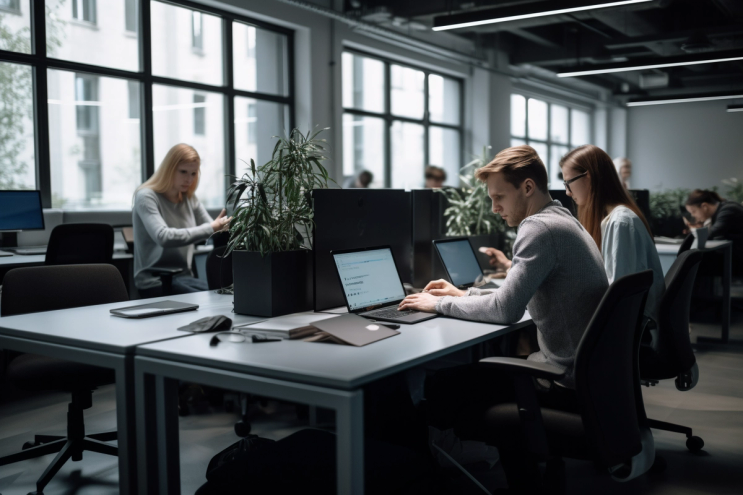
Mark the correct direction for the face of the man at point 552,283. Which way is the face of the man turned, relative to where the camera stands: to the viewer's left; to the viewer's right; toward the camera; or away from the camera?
to the viewer's left

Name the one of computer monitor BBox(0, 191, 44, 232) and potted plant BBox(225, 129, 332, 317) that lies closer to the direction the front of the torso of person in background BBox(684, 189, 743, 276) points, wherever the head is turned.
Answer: the computer monitor

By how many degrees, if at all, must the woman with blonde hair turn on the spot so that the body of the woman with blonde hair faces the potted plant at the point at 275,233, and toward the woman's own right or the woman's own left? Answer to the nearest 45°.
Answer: approximately 45° to the woman's own right

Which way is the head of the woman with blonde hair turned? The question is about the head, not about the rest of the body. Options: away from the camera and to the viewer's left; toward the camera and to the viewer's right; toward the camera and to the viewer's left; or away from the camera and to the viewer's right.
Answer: toward the camera and to the viewer's right

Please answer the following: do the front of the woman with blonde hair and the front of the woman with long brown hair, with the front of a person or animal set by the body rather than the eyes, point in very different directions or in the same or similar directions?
very different directions

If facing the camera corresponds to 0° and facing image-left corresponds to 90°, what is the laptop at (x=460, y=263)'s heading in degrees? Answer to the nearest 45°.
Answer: approximately 315°

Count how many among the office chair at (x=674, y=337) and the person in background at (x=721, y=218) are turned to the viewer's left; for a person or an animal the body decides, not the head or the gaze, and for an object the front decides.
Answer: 2

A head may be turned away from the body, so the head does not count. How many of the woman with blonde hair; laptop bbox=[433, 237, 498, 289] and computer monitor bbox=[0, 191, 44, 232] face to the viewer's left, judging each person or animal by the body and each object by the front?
0

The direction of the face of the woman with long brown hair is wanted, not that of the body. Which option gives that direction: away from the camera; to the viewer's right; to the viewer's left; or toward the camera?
to the viewer's left

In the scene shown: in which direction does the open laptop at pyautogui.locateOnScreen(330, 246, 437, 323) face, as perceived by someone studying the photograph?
facing the viewer and to the right of the viewer

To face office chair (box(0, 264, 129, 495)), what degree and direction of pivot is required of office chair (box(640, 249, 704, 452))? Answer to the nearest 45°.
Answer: approximately 45° to its left

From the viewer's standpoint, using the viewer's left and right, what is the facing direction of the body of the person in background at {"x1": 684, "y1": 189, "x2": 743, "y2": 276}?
facing to the left of the viewer

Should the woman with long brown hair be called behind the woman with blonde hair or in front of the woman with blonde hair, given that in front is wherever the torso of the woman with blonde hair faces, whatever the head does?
in front

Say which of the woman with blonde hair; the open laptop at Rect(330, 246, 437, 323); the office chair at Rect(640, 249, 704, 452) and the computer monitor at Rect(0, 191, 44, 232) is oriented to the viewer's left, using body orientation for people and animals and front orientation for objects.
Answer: the office chair

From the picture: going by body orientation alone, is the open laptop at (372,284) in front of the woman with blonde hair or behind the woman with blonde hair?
in front

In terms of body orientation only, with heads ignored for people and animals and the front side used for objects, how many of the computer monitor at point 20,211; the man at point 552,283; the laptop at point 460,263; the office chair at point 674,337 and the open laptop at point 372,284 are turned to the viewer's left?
2

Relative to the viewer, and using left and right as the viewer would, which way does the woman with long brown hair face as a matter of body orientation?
facing to the left of the viewer

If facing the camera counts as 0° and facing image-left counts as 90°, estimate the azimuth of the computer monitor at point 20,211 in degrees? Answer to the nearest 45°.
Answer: approximately 0°
